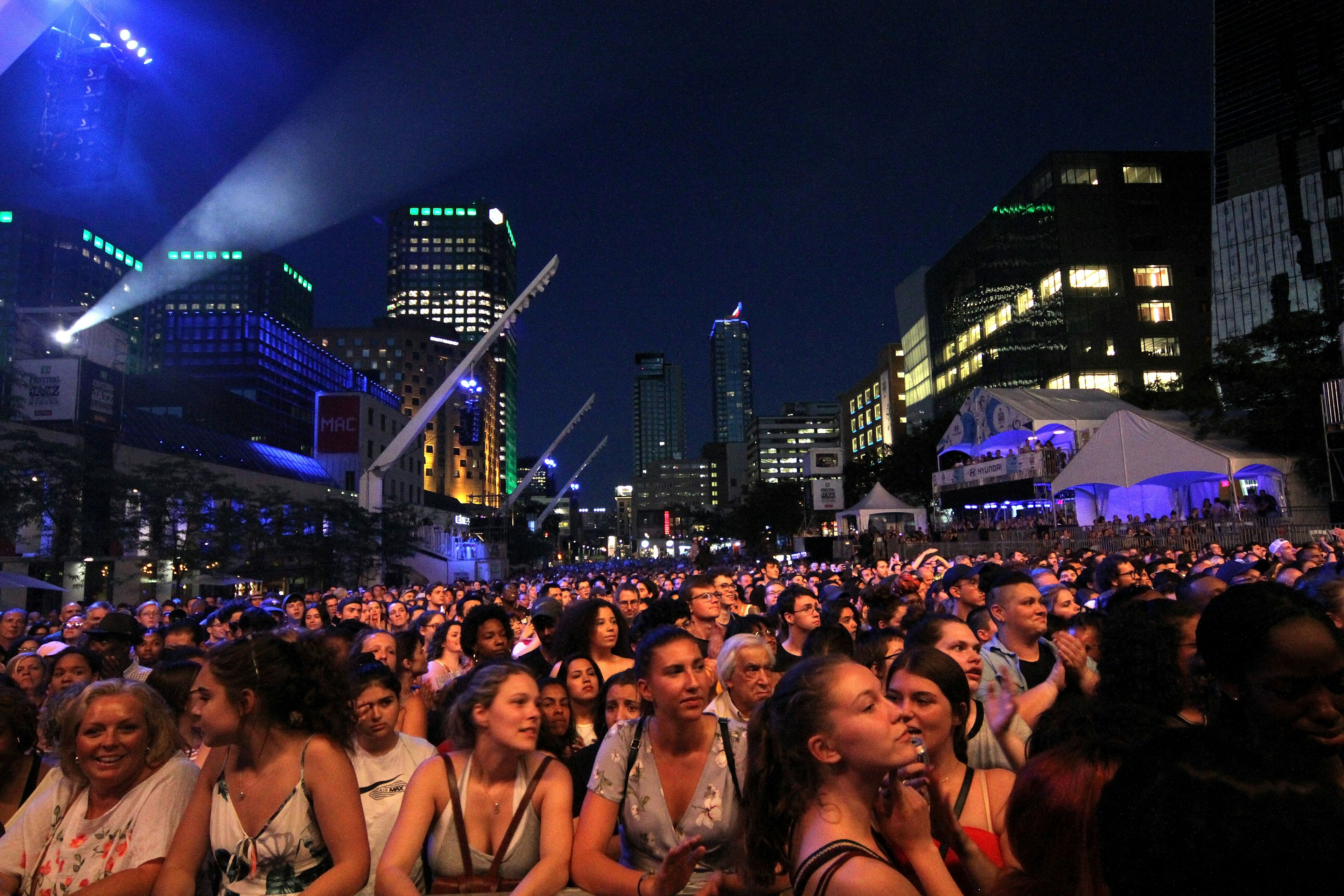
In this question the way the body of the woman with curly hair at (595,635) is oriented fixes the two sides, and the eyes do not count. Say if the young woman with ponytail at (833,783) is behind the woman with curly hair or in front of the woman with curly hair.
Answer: in front

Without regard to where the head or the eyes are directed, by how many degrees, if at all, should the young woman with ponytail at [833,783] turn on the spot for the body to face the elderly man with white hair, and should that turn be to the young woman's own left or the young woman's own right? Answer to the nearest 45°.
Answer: approximately 90° to the young woman's own left

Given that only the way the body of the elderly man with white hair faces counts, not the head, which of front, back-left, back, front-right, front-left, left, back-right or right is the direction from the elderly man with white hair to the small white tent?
back-left

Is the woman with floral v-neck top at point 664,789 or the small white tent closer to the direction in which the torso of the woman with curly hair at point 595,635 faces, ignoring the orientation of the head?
the woman with floral v-neck top

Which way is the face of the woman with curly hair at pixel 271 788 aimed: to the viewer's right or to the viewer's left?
to the viewer's left

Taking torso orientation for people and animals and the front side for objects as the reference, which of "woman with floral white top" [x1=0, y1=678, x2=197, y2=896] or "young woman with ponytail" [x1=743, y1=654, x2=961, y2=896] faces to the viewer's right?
the young woman with ponytail

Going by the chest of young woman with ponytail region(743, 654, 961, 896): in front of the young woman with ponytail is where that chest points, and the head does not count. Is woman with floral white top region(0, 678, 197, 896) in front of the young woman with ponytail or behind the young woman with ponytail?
behind

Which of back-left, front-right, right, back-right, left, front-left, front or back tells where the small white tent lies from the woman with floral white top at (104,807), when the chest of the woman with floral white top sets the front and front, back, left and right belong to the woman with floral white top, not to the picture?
back-left

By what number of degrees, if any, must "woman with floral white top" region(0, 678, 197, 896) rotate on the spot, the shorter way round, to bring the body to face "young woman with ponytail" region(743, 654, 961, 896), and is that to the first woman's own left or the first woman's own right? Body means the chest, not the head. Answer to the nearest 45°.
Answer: approximately 45° to the first woman's own left

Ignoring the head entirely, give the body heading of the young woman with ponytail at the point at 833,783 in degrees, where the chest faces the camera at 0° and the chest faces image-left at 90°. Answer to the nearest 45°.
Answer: approximately 270°

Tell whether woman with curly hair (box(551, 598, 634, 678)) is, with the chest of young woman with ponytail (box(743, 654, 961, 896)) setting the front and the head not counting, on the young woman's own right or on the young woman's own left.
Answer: on the young woman's own left

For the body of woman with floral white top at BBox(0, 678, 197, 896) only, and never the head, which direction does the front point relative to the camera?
toward the camera

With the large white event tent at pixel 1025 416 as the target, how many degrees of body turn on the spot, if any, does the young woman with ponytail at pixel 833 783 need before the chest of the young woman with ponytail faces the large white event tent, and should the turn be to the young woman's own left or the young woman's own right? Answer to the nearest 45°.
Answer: approximately 90° to the young woman's own left

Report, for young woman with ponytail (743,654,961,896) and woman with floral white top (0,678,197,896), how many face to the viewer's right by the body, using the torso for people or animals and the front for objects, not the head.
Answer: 1
